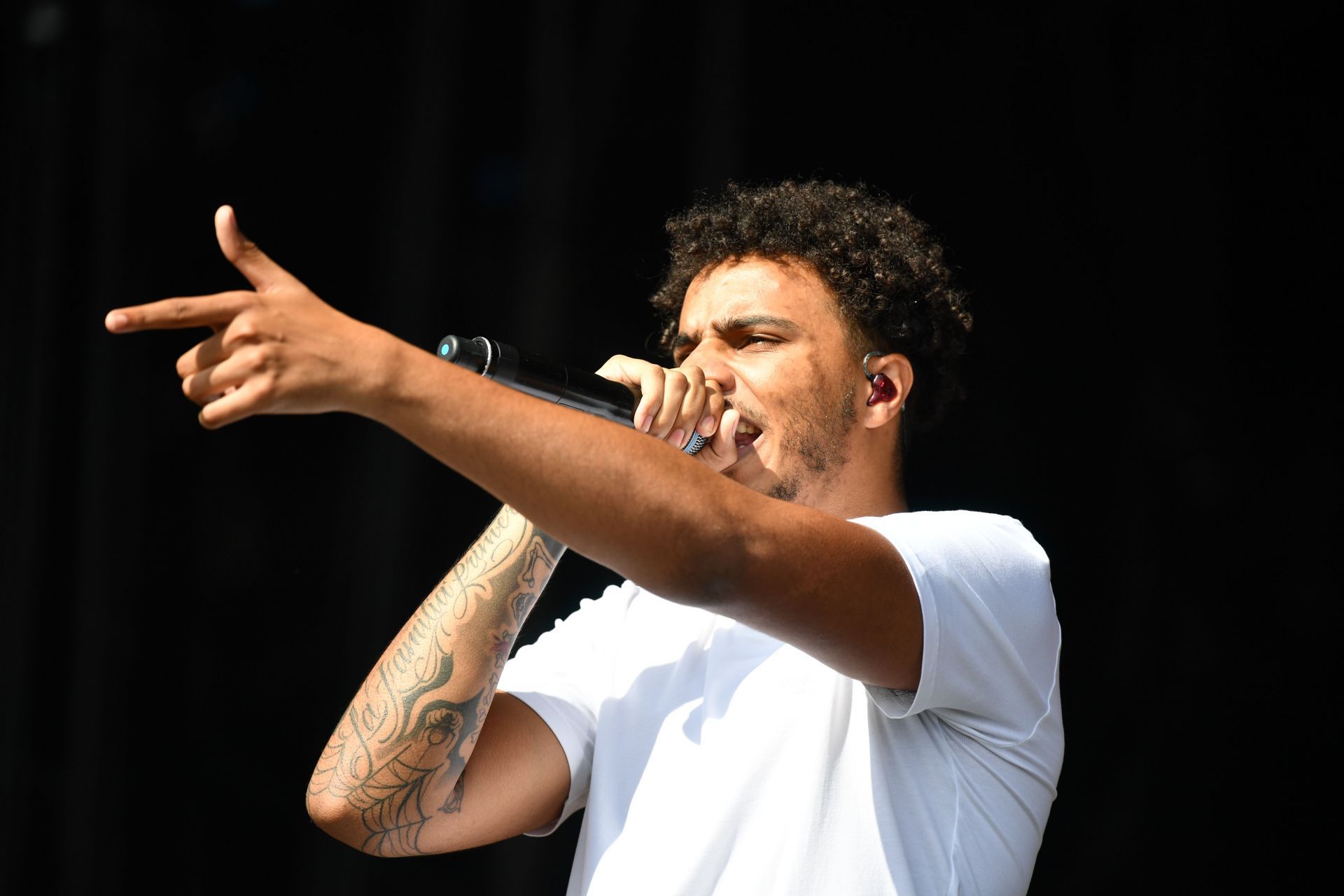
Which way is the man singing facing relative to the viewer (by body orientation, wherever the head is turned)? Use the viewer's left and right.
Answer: facing the viewer and to the left of the viewer

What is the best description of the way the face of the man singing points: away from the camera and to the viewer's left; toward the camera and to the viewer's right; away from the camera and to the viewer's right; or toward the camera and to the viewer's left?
toward the camera and to the viewer's left
